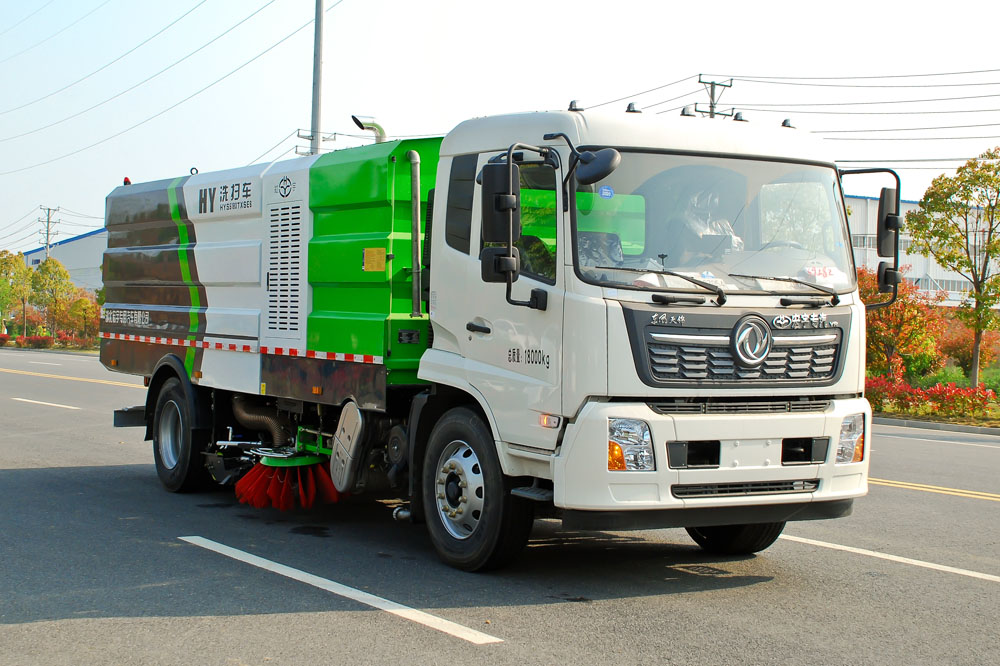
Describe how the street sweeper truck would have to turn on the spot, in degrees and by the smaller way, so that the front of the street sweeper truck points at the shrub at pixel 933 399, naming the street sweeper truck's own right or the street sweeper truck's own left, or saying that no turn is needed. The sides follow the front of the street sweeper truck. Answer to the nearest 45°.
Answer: approximately 90° to the street sweeper truck's own left

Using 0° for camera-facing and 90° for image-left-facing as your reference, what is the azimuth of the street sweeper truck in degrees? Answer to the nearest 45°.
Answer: approximately 315°

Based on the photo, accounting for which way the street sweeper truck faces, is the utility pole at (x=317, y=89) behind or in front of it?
behind

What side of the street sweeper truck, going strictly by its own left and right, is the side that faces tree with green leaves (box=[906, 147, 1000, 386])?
left

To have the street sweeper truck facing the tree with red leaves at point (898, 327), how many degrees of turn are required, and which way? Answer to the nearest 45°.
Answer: approximately 90° to its left
